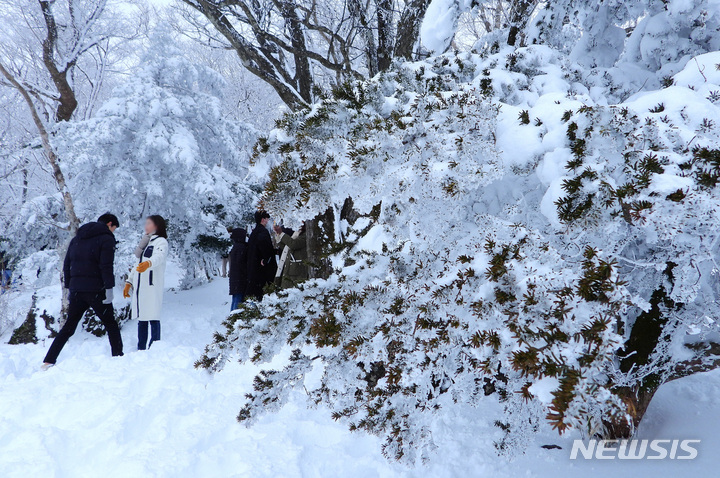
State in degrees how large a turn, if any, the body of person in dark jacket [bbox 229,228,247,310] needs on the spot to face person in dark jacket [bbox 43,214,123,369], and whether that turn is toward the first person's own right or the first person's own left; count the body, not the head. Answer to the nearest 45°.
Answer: approximately 135° to the first person's own left

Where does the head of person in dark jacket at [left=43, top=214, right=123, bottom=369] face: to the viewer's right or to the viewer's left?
to the viewer's right

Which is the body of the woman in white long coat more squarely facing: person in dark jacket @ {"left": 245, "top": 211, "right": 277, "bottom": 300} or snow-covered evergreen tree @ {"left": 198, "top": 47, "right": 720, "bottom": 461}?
the snow-covered evergreen tree

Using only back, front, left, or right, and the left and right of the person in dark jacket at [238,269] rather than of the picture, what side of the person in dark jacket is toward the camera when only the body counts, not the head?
back

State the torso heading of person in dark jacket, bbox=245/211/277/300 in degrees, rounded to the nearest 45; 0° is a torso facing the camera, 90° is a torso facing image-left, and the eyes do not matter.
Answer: approximately 270°

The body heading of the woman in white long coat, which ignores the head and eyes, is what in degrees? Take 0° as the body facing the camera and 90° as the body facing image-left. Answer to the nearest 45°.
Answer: approximately 45°

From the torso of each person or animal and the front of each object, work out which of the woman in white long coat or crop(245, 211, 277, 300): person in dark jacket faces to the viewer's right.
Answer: the person in dark jacket

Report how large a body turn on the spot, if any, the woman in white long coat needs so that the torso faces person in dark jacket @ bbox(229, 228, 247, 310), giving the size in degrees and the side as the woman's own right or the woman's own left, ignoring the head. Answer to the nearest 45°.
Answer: approximately 180°

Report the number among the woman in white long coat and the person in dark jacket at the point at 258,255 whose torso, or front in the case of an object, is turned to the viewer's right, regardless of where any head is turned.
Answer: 1
